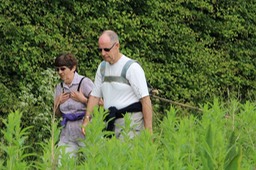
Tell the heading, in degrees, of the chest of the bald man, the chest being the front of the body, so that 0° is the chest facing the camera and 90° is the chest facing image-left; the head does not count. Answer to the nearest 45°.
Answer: approximately 45°
